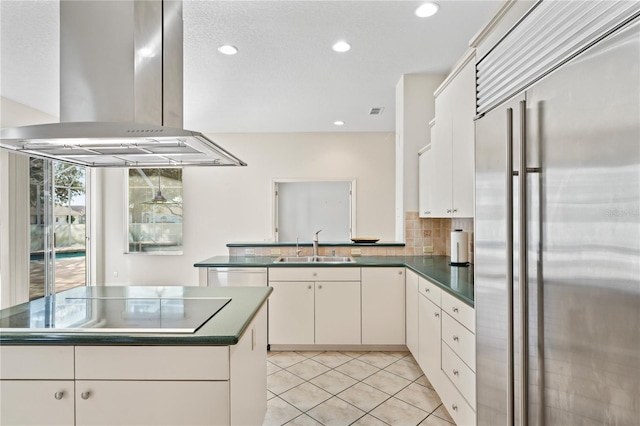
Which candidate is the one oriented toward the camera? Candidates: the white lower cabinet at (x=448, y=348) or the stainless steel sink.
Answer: the stainless steel sink

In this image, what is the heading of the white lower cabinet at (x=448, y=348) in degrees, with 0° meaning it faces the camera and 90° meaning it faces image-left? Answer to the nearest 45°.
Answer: approximately 90°

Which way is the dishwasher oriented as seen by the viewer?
toward the camera

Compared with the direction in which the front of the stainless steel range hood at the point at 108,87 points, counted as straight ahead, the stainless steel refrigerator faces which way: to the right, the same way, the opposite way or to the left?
to the right

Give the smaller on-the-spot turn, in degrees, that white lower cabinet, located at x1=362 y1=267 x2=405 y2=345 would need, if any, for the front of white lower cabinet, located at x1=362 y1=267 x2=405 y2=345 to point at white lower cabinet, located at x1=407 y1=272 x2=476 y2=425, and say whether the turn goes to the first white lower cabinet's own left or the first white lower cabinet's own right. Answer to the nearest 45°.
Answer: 0° — it already faces it

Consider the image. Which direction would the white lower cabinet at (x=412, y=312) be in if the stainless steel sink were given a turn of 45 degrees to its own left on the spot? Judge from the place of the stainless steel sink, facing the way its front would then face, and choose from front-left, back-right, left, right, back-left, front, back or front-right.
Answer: front

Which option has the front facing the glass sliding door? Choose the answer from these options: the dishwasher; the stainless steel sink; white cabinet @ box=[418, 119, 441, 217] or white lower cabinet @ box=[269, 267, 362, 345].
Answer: the white cabinet

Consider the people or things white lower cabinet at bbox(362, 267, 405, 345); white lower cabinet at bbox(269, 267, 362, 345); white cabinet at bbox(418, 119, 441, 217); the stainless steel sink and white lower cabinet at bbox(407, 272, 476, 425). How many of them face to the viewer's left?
2

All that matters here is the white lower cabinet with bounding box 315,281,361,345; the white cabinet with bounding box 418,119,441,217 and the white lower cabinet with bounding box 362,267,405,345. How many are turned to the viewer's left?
1

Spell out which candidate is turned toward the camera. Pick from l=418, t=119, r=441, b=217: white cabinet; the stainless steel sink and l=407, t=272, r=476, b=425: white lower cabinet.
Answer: the stainless steel sink

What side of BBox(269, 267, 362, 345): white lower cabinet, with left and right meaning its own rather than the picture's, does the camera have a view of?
front

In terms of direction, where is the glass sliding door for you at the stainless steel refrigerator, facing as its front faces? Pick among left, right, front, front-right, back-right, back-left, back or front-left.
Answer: front-right

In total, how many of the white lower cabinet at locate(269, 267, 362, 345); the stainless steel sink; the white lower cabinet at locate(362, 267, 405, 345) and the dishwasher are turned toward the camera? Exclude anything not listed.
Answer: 4

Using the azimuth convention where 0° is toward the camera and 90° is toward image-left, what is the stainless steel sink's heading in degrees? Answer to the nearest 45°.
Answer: approximately 0°

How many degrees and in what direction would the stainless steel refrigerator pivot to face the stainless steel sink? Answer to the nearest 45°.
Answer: approximately 90° to its right

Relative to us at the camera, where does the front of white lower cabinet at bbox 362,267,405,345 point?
facing the viewer

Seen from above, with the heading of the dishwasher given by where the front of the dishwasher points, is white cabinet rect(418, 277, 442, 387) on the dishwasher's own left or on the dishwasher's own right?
on the dishwasher's own left

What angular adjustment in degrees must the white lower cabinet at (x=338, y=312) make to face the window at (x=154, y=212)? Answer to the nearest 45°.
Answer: approximately 135° to its right

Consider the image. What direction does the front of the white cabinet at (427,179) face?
to the viewer's left
